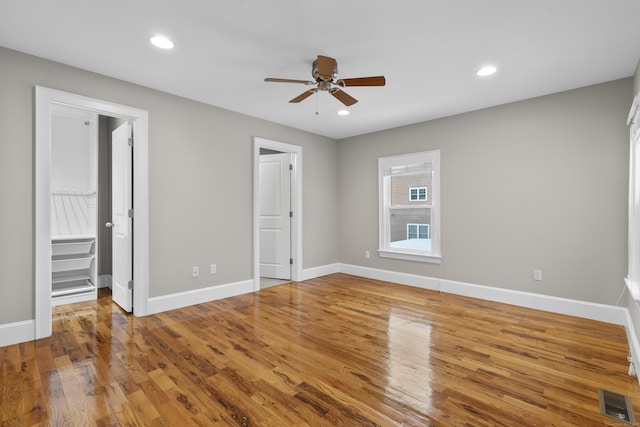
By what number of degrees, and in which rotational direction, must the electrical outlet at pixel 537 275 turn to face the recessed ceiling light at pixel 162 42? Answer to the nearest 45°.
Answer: approximately 45° to its right

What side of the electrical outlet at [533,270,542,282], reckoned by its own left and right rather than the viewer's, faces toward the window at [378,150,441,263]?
right

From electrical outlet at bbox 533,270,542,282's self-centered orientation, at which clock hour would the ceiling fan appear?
The ceiling fan is roughly at 1 o'clock from the electrical outlet.

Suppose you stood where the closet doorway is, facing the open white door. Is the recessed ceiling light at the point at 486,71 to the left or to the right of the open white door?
right

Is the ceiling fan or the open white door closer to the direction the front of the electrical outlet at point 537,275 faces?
the ceiling fan

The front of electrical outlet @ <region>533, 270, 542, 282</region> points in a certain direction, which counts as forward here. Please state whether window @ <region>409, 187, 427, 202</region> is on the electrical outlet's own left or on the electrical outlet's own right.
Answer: on the electrical outlet's own right

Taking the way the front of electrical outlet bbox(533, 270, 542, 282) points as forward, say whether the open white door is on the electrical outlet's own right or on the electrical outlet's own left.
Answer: on the electrical outlet's own right

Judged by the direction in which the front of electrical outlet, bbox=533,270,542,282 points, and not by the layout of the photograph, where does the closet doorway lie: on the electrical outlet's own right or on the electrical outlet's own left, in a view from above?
on the electrical outlet's own right

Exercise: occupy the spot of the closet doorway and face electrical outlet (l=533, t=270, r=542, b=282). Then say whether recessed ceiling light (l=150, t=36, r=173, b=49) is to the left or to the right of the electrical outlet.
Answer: right
